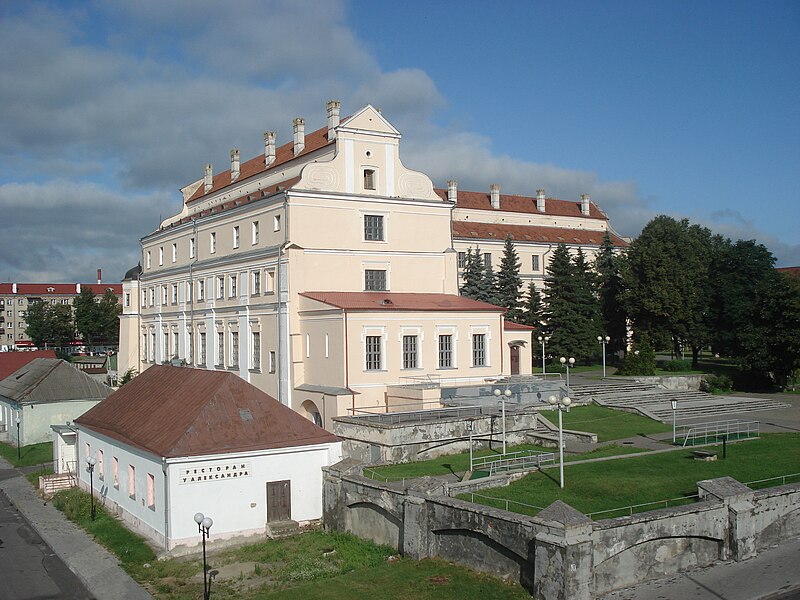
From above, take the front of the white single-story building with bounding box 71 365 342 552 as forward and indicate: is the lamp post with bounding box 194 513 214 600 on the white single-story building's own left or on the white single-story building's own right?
on the white single-story building's own right

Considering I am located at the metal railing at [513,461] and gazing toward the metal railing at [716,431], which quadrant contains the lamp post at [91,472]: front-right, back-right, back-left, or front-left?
back-left

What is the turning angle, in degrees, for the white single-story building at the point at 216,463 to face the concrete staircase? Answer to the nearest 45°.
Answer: approximately 90° to its left

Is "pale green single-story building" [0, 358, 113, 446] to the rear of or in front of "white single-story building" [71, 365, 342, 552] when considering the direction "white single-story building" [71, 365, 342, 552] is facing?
to the rear

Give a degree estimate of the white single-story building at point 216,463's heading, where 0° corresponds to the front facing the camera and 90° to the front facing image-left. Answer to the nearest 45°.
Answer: approximately 315°

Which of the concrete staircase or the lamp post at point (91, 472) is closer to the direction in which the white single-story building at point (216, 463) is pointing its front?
the concrete staircase

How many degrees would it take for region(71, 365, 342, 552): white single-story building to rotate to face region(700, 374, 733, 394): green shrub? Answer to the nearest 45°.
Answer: approximately 90° to its left

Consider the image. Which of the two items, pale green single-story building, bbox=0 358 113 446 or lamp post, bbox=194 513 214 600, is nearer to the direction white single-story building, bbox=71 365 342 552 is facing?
the lamp post
